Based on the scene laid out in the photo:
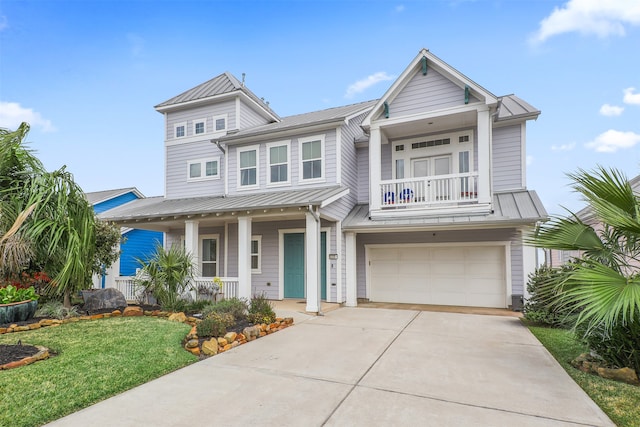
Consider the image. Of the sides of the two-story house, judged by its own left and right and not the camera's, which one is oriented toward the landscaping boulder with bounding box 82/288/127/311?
right

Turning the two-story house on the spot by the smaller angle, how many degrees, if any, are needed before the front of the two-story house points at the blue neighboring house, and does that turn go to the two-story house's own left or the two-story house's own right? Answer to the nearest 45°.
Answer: approximately 135° to the two-story house's own right

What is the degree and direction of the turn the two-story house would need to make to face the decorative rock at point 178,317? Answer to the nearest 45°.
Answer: approximately 45° to its right

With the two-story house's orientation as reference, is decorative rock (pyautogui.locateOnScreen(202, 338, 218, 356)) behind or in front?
in front

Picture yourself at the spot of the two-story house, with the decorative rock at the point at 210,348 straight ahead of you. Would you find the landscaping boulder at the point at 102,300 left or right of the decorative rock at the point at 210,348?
right

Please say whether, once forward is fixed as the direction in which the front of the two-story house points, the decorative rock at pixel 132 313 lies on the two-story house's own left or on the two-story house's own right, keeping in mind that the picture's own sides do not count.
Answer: on the two-story house's own right

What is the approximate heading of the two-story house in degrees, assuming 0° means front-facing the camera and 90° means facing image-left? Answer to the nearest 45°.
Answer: approximately 0°

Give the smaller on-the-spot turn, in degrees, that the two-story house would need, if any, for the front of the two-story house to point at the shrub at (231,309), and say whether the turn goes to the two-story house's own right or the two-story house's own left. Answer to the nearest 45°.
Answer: approximately 45° to the two-story house's own right

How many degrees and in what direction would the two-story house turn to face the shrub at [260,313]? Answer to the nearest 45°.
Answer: approximately 45° to its right

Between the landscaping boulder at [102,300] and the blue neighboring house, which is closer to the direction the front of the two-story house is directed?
the landscaping boulder
